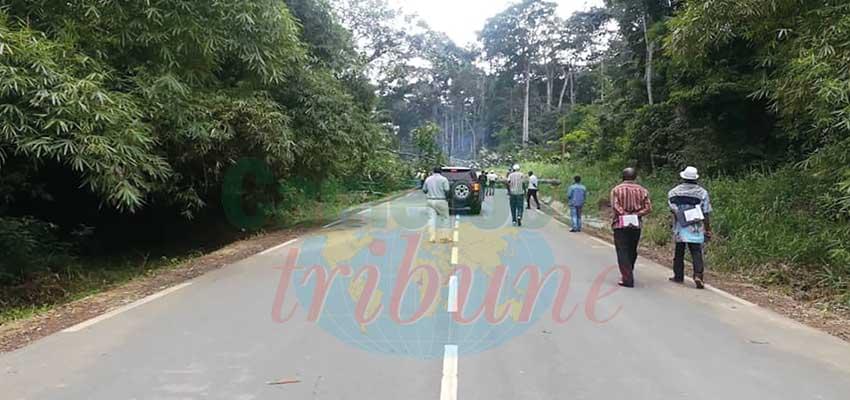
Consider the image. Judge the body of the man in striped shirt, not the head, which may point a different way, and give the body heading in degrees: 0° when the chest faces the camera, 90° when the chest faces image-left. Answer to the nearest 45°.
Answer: approximately 180°

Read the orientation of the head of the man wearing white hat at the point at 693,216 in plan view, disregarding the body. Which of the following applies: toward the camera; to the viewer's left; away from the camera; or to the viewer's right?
away from the camera

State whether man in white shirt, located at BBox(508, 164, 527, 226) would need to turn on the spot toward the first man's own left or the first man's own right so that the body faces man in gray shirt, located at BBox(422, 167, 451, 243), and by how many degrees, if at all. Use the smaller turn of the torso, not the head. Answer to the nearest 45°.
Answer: approximately 135° to the first man's own left

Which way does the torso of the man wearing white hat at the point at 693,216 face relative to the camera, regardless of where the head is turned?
away from the camera

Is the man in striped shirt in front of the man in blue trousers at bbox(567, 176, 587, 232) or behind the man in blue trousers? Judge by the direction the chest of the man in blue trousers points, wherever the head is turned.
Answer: behind

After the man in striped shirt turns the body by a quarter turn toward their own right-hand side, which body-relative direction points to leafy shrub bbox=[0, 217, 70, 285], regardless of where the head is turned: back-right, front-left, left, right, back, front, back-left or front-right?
back

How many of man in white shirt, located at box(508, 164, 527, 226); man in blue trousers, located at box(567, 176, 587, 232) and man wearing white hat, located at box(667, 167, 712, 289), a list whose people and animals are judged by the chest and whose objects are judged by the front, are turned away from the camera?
3

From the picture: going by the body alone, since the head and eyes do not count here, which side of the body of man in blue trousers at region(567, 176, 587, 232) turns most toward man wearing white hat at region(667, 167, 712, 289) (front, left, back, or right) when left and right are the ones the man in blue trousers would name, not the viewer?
back

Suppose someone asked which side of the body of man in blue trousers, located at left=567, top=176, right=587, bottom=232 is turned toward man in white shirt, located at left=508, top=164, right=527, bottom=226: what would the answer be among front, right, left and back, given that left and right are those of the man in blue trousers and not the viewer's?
left

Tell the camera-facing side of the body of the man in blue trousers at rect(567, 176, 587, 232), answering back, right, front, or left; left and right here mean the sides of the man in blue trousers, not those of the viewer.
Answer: back

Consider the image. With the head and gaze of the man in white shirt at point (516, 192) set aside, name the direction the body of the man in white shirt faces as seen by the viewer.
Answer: away from the camera

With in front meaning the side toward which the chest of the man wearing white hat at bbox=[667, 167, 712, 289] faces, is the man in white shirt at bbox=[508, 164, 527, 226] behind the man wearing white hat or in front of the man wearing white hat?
in front
